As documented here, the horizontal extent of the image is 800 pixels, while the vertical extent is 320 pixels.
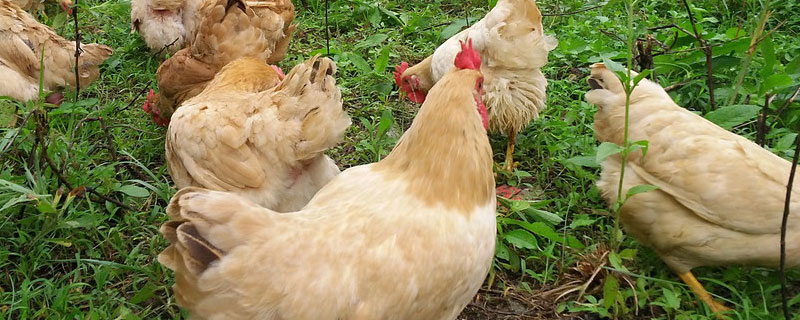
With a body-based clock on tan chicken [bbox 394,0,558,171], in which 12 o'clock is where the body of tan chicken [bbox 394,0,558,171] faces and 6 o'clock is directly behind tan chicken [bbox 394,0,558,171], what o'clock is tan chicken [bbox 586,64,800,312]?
tan chicken [bbox 586,64,800,312] is roughly at 8 o'clock from tan chicken [bbox 394,0,558,171].

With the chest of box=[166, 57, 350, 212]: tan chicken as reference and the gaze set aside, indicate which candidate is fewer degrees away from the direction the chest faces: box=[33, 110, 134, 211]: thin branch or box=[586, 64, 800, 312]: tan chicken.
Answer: the thin branch

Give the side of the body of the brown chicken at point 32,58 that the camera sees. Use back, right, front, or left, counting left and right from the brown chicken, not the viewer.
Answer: left

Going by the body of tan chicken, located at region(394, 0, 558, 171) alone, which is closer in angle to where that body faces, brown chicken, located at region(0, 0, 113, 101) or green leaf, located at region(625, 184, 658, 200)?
the brown chicken

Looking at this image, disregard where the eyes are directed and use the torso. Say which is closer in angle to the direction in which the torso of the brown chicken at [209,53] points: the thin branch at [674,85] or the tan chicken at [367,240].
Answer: the tan chicken

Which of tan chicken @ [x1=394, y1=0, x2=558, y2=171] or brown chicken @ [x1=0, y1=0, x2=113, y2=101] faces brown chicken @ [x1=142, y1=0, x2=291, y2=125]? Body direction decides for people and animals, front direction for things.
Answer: the tan chicken

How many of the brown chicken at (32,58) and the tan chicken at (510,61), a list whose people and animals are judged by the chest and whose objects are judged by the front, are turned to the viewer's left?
2

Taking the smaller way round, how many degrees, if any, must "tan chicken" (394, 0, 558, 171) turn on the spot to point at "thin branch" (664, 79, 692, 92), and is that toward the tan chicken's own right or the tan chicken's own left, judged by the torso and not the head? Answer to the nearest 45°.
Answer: approximately 180°

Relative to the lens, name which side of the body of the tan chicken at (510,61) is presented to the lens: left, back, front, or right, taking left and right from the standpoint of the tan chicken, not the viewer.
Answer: left

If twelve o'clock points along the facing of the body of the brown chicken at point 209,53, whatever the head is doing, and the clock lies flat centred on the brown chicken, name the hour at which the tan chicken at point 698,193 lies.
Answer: The tan chicken is roughly at 9 o'clock from the brown chicken.

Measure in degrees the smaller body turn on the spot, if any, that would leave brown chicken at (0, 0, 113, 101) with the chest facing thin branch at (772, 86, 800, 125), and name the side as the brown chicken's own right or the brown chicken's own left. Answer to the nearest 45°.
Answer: approximately 135° to the brown chicken's own left

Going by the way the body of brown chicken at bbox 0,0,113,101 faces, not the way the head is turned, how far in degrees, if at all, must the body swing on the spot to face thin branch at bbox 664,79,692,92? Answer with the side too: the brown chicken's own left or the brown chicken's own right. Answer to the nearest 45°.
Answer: approximately 135° to the brown chicken's own left
